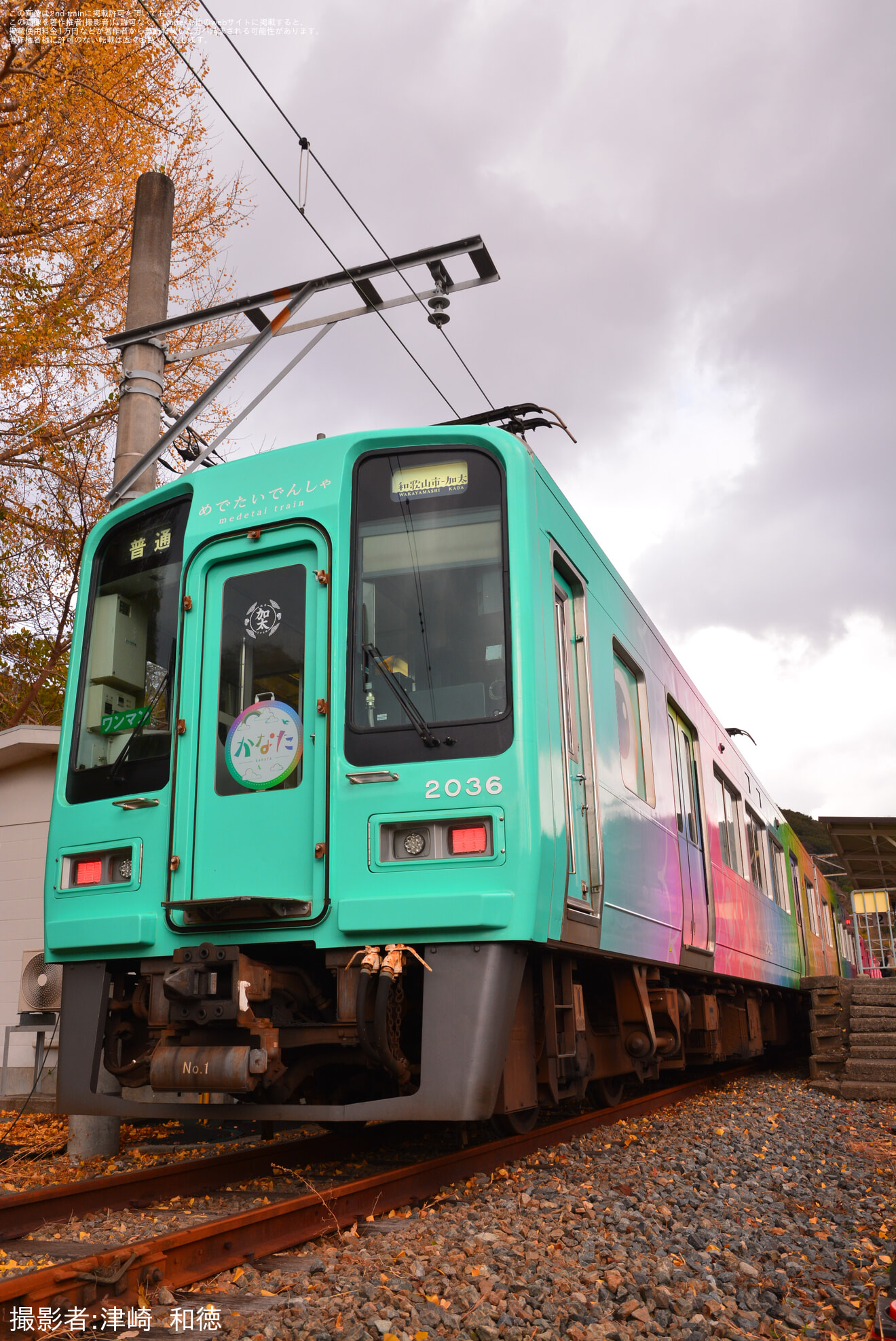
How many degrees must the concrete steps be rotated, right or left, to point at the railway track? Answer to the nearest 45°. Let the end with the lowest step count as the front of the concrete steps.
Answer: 0° — it already faces it
